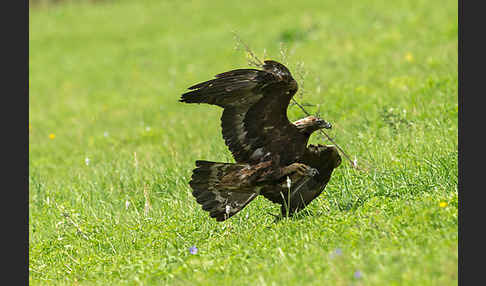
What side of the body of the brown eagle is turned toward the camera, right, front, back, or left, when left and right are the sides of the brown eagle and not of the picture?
right
